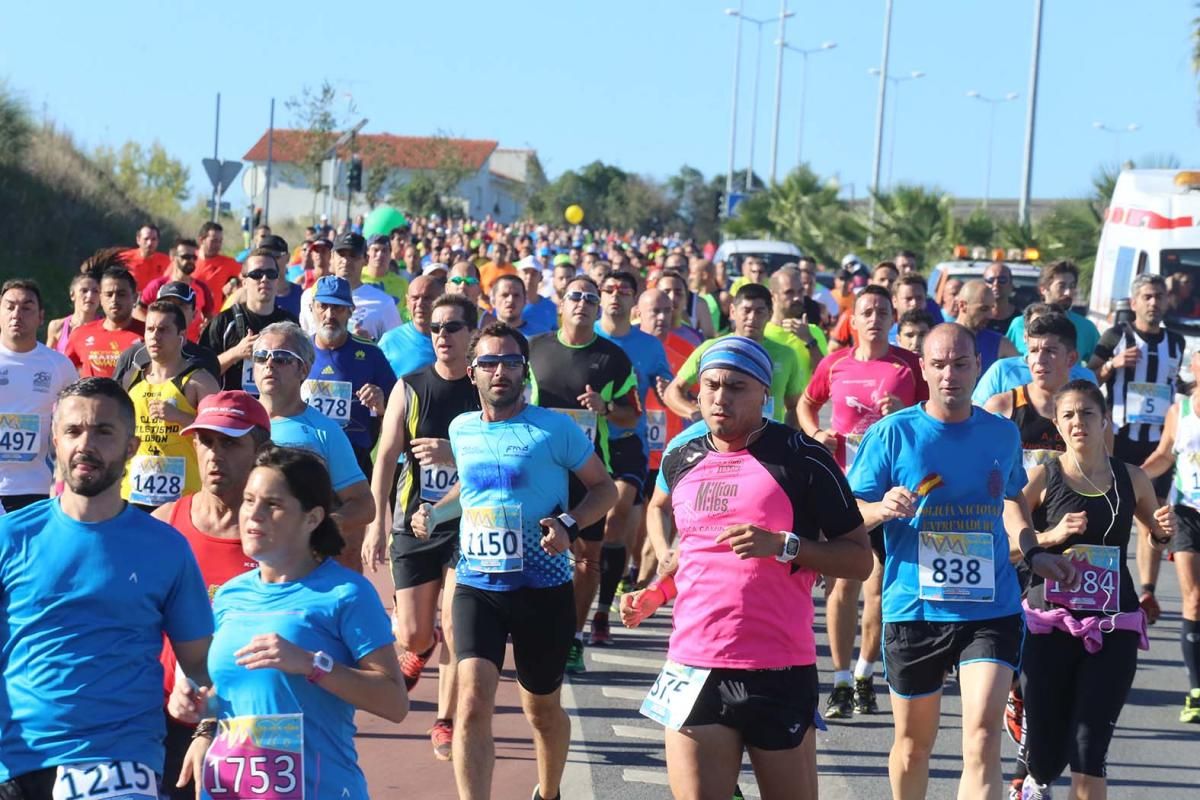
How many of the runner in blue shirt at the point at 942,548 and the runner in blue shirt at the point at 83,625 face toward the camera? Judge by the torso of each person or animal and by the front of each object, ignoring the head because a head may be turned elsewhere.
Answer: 2

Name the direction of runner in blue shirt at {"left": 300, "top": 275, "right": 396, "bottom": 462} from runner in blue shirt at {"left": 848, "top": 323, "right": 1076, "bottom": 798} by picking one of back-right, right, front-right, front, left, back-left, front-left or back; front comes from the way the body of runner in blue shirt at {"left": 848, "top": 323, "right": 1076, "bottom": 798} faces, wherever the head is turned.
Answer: back-right

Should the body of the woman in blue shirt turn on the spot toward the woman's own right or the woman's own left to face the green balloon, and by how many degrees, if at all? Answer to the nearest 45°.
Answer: approximately 135° to the woman's own right

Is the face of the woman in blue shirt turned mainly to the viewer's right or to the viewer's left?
to the viewer's left

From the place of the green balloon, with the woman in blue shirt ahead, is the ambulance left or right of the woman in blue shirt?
left

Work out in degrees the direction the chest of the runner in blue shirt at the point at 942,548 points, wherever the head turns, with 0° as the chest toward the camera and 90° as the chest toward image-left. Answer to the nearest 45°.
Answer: approximately 0°

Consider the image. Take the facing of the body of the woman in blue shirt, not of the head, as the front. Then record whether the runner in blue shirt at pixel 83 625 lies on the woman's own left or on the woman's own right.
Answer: on the woman's own right

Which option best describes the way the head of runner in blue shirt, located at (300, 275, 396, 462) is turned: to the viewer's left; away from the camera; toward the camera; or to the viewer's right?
toward the camera

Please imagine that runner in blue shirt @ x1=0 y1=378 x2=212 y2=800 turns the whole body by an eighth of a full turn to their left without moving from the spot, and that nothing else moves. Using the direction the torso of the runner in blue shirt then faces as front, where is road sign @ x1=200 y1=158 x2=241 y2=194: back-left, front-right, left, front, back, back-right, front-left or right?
back-left

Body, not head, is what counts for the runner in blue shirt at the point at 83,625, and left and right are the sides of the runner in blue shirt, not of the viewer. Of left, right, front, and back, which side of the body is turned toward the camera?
front

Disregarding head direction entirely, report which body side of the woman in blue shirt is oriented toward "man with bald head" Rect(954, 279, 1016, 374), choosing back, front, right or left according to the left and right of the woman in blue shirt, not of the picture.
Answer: back

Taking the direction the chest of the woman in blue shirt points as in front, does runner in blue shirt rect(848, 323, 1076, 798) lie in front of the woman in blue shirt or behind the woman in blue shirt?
behind

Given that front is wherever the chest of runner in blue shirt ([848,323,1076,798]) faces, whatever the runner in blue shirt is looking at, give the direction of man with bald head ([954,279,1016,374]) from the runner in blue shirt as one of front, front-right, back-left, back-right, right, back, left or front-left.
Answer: back
